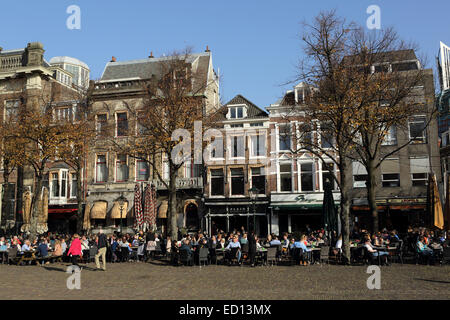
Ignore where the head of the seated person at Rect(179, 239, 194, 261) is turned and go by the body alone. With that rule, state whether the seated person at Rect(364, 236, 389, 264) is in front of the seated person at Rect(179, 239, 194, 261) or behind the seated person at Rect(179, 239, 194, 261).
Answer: in front

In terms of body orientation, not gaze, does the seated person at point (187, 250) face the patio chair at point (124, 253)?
no

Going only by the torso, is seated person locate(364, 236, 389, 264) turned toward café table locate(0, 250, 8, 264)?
no

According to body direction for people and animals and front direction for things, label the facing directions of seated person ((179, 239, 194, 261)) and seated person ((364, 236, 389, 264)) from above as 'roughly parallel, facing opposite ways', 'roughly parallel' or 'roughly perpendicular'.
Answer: roughly parallel

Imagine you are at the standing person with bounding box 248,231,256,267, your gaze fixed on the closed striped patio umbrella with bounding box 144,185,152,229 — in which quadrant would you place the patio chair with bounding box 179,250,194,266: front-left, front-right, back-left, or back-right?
front-left

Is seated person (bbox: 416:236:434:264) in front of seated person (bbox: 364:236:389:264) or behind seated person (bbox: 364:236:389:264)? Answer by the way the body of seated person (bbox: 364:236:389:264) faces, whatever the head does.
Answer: in front
